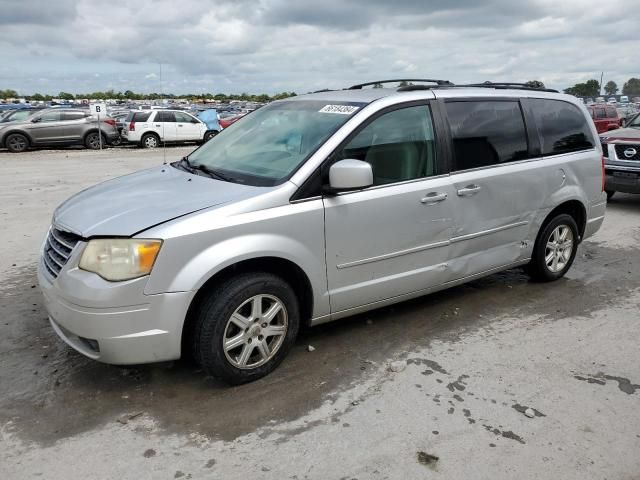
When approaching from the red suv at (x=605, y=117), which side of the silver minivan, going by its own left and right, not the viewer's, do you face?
back

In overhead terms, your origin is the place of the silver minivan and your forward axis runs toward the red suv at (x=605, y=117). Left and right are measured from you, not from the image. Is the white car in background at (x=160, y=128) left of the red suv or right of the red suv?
left

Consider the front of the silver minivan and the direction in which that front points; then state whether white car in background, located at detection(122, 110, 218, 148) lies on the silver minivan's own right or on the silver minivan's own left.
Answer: on the silver minivan's own right

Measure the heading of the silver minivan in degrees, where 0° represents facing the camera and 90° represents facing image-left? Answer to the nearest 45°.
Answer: approximately 45°
